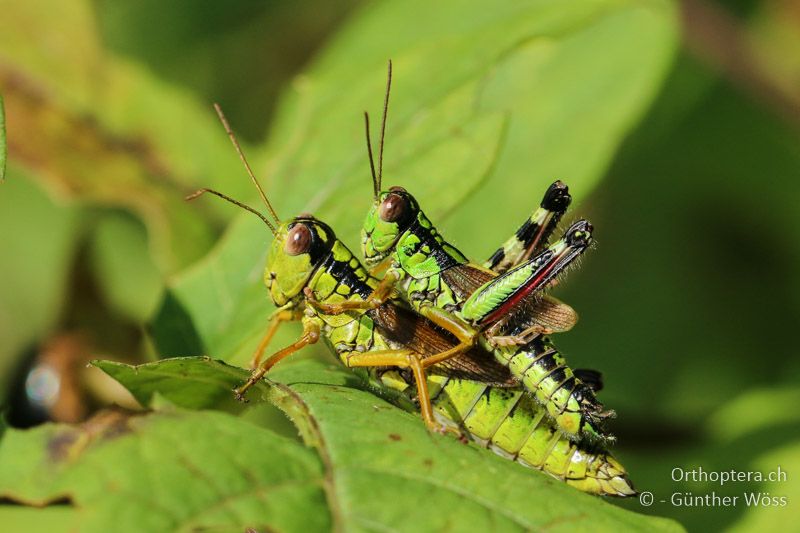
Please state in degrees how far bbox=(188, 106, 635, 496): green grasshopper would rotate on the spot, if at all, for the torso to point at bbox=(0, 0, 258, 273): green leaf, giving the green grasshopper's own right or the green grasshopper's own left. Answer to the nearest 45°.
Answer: approximately 45° to the green grasshopper's own right

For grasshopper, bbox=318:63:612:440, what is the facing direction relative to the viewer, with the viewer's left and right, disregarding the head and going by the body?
facing to the left of the viewer

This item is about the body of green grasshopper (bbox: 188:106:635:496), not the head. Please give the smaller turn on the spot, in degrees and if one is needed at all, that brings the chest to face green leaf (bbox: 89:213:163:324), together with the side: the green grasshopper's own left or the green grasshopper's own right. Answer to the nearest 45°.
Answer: approximately 45° to the green grasshopper's own right

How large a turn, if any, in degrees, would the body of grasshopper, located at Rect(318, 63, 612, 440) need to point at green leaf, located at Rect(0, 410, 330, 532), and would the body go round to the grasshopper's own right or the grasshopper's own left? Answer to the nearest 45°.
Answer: approximately 90° to the grasshopper's own left

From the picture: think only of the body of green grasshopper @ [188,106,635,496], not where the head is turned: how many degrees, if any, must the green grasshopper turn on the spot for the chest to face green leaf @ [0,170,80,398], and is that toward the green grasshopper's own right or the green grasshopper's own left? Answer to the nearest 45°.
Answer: approximately 45° to the green grasshopper's own right

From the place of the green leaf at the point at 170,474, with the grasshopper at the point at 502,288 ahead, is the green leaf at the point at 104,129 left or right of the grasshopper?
left

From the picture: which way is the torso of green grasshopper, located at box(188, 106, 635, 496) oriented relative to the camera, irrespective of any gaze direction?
to the viewer's left

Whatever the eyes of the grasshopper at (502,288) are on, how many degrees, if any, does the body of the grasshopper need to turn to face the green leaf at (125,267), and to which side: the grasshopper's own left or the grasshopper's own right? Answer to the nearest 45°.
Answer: approximately 45° to the grasshopper's own right

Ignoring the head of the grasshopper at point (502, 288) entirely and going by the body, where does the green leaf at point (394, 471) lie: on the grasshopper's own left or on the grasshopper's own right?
on the grasshopper's own left
